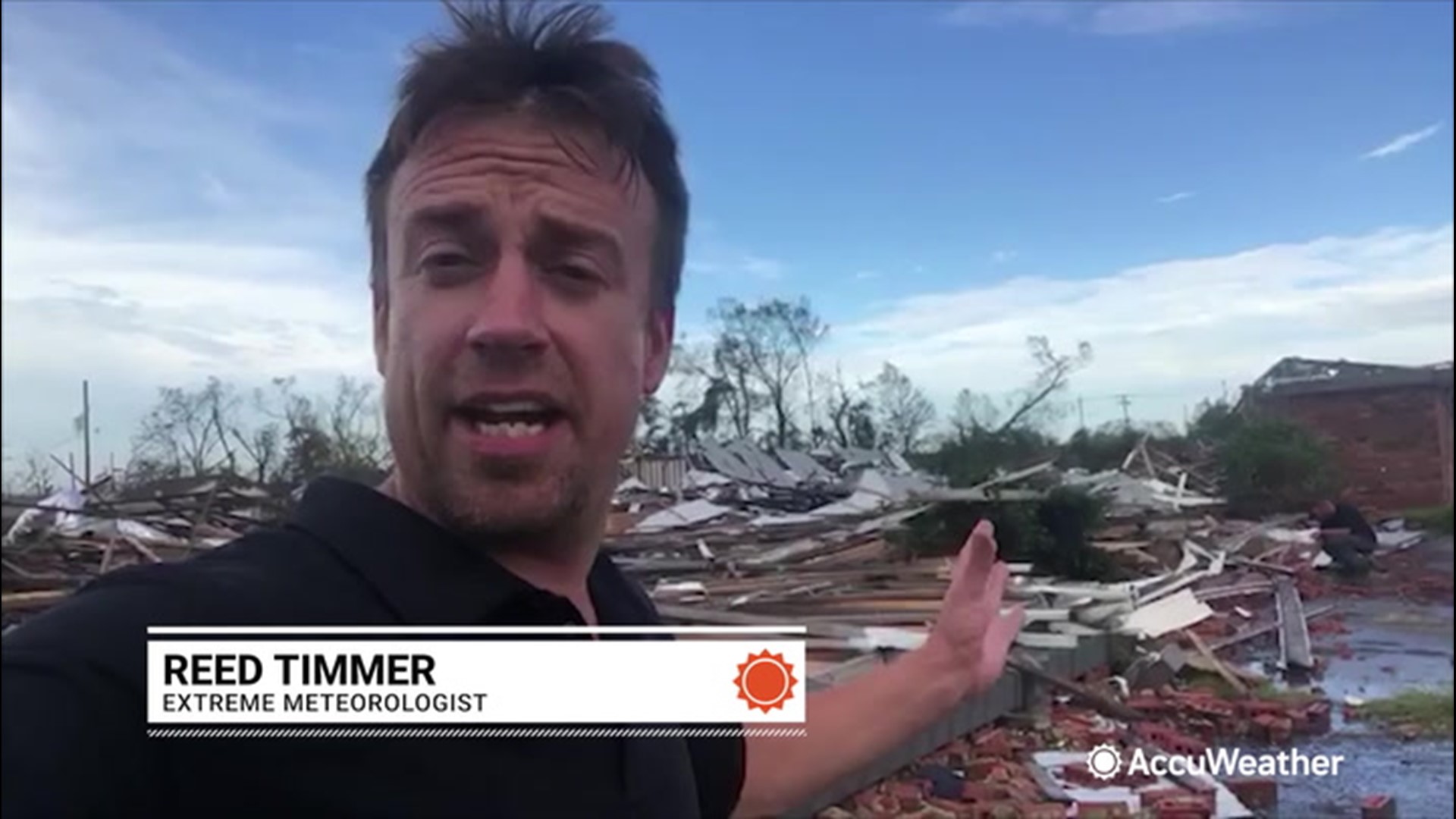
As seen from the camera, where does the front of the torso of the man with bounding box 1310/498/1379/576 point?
to the viewer's left

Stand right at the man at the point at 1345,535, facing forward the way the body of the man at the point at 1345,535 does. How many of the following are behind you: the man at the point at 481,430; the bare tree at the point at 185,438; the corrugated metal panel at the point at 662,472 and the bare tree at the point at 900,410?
0

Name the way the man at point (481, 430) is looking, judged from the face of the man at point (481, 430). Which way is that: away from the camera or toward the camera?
toward the camera

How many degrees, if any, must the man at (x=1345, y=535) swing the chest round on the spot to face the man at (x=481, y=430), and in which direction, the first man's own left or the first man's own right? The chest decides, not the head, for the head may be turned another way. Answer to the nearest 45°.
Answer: approximately 45° to the first man's own left

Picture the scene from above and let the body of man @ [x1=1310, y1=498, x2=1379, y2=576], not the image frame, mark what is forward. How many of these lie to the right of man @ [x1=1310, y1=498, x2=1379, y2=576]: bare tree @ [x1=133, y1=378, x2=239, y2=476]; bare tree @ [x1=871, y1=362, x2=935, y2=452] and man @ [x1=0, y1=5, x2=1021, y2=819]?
0
